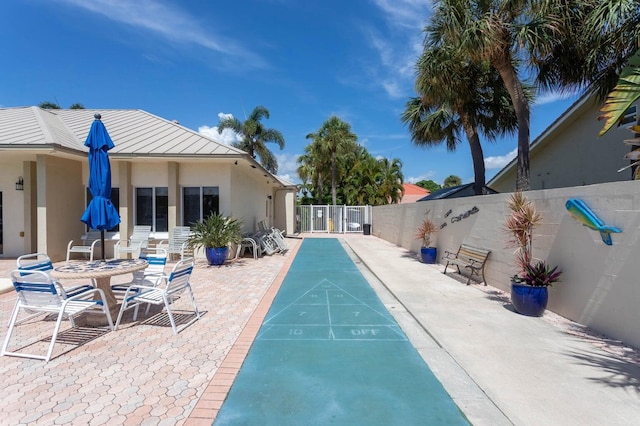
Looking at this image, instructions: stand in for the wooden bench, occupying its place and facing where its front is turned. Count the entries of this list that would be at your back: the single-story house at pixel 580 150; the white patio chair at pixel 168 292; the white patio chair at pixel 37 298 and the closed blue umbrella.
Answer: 1

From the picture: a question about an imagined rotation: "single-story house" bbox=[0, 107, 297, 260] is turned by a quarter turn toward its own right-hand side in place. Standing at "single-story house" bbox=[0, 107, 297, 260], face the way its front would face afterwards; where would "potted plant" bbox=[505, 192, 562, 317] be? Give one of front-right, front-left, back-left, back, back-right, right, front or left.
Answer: back-left

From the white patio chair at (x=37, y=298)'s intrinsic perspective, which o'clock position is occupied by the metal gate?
The metal gate is roughly at 12 o'clock from the white patio chair.

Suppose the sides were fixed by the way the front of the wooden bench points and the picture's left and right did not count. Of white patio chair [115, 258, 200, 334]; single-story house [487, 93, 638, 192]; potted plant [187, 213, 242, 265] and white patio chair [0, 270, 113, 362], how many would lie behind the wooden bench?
1

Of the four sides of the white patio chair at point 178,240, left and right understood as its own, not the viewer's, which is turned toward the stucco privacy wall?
left

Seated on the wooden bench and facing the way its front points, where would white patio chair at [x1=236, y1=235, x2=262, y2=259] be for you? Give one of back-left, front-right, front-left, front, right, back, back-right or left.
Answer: front-right

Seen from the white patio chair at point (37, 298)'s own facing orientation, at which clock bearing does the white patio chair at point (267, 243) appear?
the white patio chair at point (267, 243) is roughly at 12 o'clock from the white patio chair at point (37, 298).

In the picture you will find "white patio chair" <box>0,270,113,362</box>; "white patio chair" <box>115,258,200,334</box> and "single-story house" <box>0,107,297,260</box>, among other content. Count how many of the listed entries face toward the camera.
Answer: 1

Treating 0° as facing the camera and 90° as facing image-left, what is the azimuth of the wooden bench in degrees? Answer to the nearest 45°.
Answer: approximately 45°

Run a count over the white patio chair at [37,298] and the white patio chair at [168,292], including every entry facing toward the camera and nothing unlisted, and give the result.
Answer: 0

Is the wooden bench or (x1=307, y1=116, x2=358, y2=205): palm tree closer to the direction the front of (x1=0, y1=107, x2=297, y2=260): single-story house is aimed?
the wooden bench

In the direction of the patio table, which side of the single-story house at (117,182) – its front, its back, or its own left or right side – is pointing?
front

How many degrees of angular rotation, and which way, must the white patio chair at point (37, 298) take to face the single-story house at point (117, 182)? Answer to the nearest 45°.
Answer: approximately 45° to its left

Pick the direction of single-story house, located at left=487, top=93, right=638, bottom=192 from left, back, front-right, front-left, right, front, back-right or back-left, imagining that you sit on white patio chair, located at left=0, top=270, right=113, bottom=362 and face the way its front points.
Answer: front-right

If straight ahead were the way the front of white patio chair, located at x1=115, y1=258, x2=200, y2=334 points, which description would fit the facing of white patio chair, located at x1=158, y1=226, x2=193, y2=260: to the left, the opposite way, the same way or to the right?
to the left

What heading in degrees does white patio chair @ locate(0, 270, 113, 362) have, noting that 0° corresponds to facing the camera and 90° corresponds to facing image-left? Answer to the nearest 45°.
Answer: approximately 225°

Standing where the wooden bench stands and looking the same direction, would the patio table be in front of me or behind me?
in front

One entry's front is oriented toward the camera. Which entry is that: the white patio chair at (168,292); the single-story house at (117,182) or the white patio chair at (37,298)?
the single-story house
